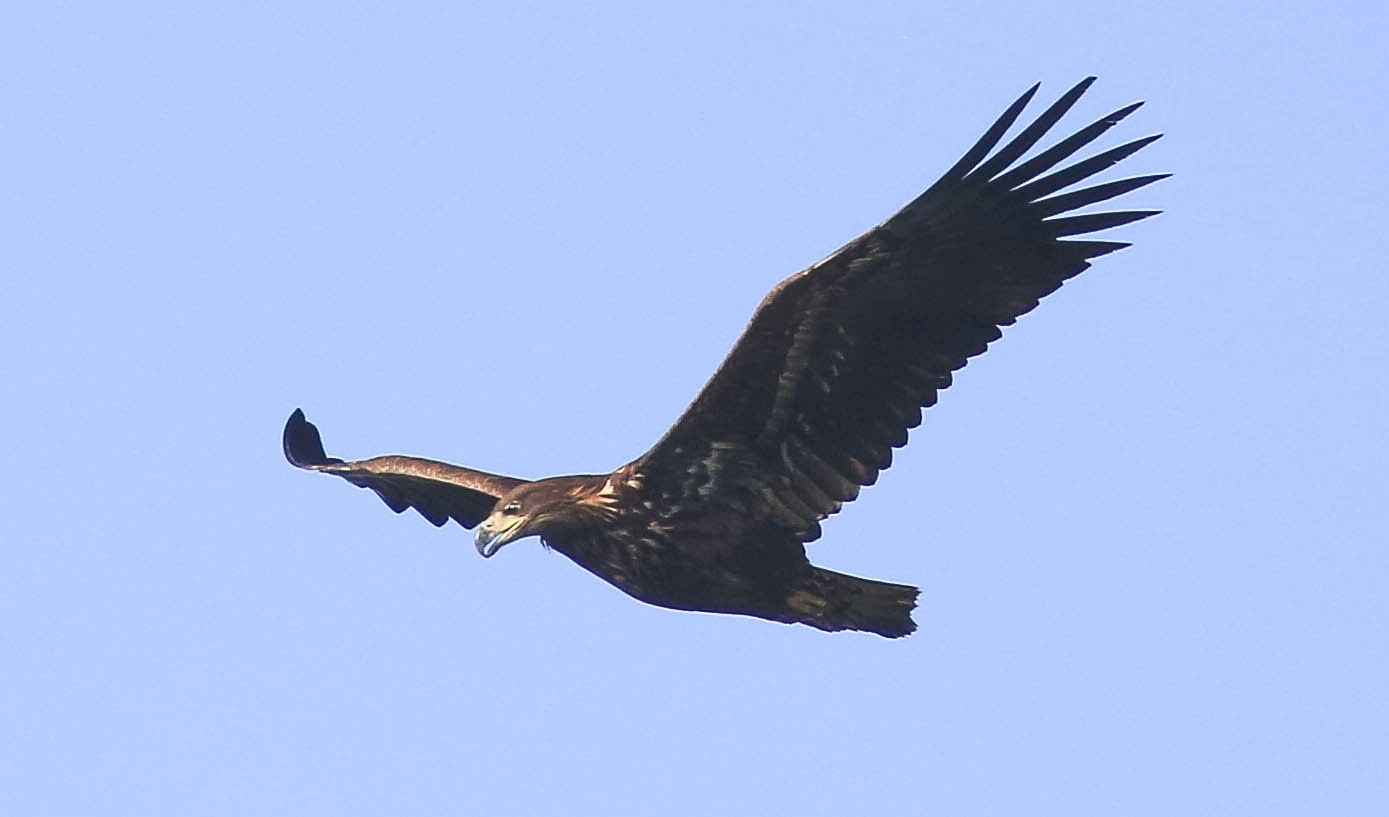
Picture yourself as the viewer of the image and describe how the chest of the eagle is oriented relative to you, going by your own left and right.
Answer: facing the viewer and to the left of the viewer
